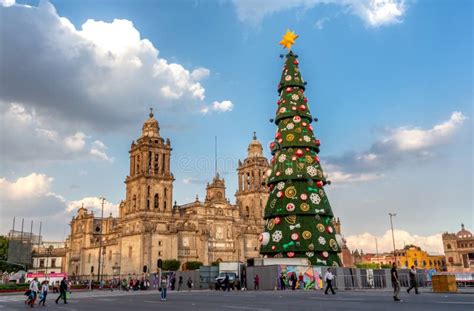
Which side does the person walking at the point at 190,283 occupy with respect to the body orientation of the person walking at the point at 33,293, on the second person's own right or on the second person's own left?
on the second person's own left

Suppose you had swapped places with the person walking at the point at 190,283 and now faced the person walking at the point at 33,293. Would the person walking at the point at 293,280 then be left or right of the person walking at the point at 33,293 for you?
left

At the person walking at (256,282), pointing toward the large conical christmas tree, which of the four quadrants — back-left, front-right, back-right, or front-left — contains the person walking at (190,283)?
back-left
